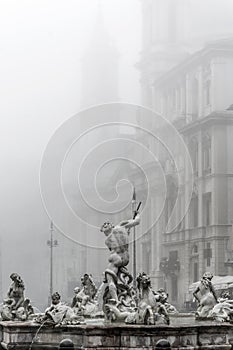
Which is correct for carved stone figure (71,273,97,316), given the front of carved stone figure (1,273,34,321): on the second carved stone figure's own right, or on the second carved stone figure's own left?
on the second carved stone figure's own left

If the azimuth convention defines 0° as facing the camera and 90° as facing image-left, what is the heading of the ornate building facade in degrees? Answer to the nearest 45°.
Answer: approximately 45°

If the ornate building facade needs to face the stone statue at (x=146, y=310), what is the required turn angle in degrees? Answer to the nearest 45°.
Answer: approximately 45° to its left

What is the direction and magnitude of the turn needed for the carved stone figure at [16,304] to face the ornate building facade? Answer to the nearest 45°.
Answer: approximately 135° to its right

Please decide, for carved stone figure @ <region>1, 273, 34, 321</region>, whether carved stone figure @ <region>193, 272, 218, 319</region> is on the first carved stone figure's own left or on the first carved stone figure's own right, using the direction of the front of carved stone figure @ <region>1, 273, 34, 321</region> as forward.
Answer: on the first carved stone figure's own left

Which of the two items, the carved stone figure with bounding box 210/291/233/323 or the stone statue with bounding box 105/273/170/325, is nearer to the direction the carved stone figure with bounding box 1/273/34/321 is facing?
the stone statue
